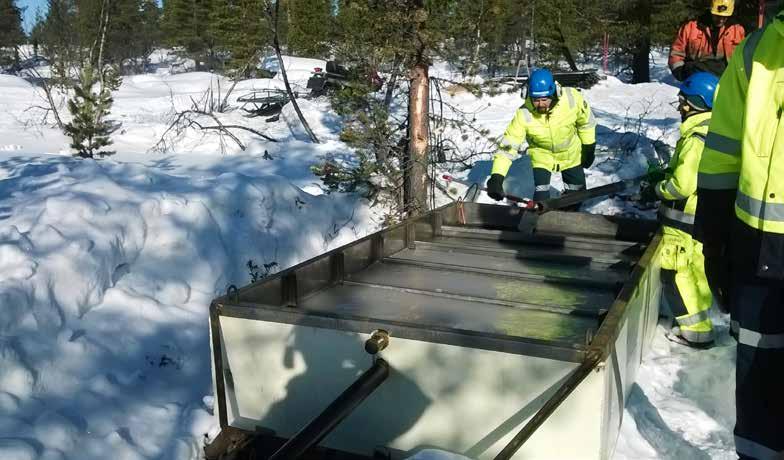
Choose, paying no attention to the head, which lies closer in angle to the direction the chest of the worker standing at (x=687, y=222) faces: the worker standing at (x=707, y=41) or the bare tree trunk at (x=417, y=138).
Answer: the bare tree trunk

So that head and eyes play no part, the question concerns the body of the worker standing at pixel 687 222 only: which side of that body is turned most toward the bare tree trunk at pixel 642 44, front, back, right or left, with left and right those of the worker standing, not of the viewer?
right

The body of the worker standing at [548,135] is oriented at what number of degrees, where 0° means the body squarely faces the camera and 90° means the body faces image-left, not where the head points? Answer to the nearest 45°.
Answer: approximately 0°

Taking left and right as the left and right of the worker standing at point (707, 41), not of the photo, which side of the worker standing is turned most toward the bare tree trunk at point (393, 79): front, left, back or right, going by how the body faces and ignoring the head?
right

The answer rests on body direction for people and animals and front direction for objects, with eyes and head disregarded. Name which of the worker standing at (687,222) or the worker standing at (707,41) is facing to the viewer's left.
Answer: the worker standing at (687,222)

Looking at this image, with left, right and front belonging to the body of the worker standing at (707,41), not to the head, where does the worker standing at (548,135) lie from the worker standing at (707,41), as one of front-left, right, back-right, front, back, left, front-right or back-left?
front-right

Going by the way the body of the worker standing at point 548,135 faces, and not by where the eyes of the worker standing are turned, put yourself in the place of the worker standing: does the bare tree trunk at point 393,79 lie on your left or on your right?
on your right

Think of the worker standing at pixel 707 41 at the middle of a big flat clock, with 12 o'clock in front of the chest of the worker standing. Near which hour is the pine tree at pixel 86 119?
The pine tree is roughly at 3 o'clock from the worker standing.

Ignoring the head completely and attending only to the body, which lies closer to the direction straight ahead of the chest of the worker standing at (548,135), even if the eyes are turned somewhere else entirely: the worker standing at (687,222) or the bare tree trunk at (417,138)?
the worker standing

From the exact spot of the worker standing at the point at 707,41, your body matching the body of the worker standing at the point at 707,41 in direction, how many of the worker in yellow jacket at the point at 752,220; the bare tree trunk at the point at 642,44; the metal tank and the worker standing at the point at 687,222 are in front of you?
3

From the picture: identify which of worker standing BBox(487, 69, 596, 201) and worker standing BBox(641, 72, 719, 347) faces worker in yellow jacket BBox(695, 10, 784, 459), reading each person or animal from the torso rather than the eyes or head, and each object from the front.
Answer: worker standing BBox(487, 69, 596, 201)

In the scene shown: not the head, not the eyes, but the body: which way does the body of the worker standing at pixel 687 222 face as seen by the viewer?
to the viewer's left

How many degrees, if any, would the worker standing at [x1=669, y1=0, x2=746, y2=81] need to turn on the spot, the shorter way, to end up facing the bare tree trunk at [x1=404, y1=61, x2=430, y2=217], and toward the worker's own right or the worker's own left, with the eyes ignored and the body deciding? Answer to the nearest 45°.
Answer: approximately 45° to the worker's own right

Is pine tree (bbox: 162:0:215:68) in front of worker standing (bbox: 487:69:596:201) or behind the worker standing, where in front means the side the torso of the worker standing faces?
behind

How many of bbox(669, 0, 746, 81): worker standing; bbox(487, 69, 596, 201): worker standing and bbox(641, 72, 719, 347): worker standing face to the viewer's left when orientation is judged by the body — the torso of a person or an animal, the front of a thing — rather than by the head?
1

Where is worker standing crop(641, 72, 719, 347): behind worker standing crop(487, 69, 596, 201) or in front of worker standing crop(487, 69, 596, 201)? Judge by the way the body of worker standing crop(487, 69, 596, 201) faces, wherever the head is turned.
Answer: in front

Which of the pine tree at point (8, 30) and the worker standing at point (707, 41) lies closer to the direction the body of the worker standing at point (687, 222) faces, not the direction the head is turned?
the pine tree
